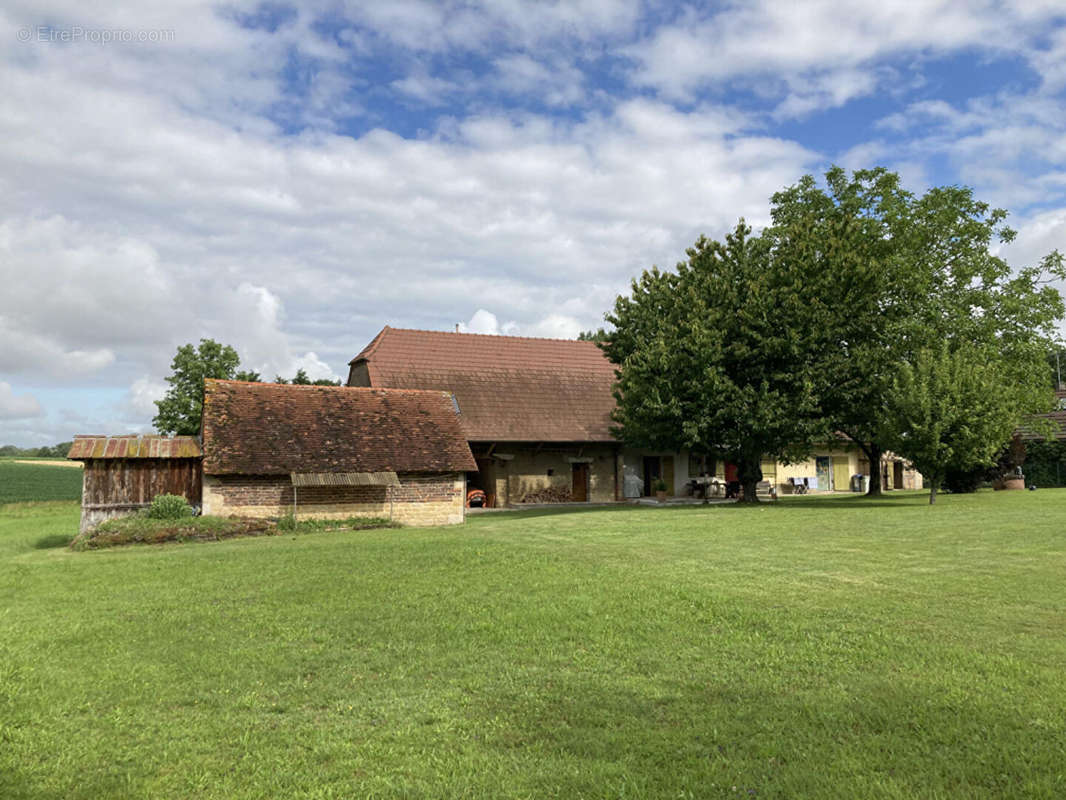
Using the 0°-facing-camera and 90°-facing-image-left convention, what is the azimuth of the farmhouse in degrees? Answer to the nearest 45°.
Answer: approximately 0°

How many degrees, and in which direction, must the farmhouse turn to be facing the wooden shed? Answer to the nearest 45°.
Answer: approximately 45° to its right

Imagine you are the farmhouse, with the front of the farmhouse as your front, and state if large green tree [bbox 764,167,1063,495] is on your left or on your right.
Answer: on your left

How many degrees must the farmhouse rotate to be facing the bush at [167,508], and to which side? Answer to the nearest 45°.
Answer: approximately 45° to its right

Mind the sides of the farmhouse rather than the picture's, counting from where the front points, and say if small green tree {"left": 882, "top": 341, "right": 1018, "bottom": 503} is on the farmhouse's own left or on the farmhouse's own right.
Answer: on the farmhouse's own left
